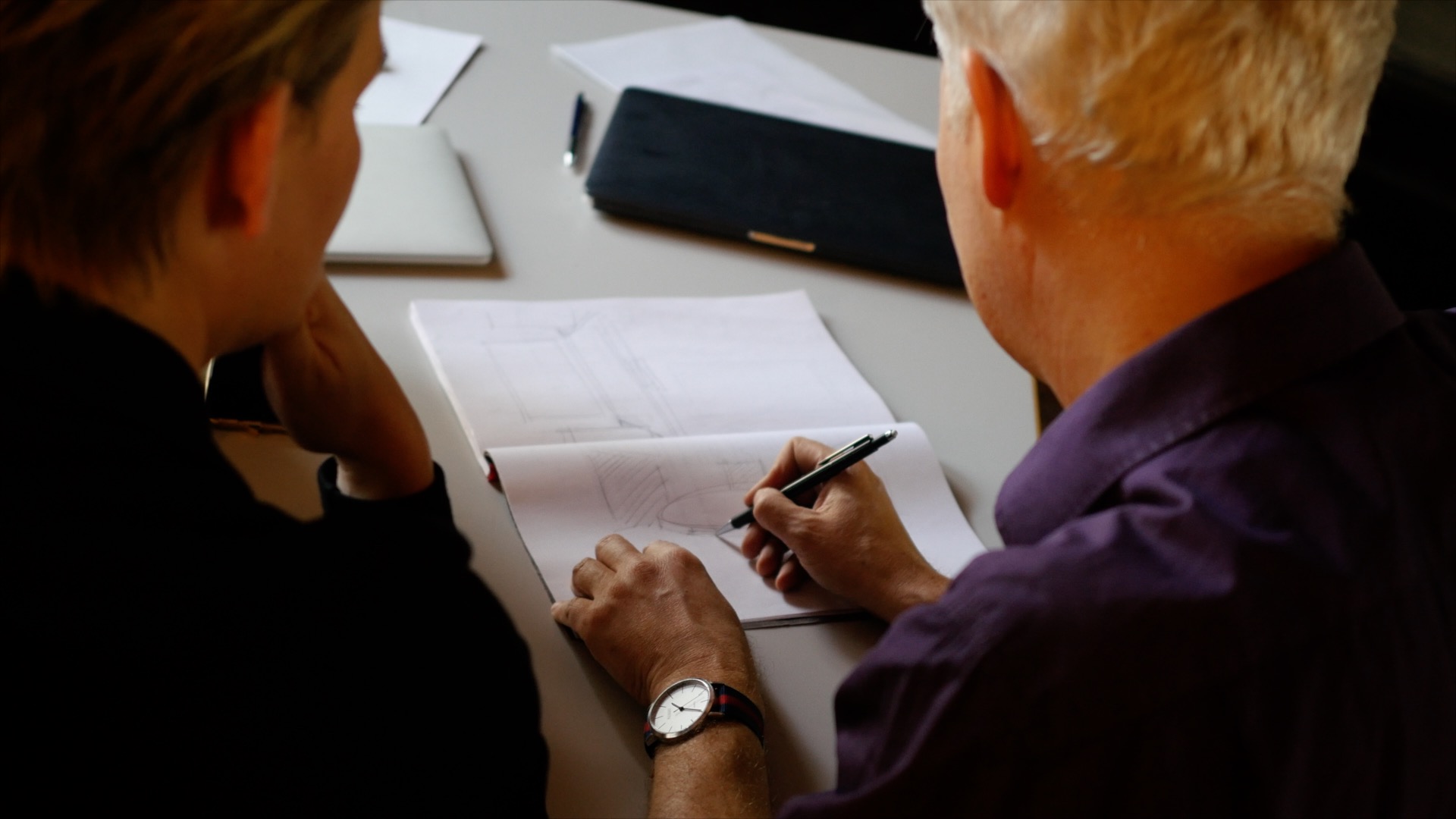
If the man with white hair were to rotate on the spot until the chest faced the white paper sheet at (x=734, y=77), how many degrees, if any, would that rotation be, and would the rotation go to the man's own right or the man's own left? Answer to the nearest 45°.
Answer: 0° — they already face it

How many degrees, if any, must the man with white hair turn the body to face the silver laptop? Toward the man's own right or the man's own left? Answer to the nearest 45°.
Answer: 0° — they already face it

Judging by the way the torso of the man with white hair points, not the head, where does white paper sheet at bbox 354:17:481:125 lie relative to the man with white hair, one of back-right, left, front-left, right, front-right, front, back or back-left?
front

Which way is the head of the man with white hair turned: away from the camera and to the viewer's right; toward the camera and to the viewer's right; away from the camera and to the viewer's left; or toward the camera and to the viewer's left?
away from the camera and to the viewer's left

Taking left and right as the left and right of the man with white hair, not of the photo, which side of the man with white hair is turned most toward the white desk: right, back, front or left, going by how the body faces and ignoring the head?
front

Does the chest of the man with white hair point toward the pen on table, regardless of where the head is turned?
yes

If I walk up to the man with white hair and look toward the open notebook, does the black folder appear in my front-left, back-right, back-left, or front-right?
front-right

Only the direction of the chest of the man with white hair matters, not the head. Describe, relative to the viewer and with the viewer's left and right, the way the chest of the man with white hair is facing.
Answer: facing away from the viewer and to the left of the viewer
